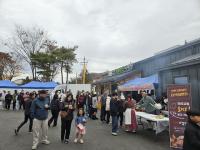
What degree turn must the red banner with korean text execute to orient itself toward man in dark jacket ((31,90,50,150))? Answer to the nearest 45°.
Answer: approximately 90° to its right

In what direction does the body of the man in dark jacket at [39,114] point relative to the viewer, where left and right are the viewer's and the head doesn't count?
facing the viewer and to the right of the viewer

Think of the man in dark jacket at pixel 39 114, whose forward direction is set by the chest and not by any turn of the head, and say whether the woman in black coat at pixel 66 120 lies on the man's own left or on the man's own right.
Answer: on the man's own left

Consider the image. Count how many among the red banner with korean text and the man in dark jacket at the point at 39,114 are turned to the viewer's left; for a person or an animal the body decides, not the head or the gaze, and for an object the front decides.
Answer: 0

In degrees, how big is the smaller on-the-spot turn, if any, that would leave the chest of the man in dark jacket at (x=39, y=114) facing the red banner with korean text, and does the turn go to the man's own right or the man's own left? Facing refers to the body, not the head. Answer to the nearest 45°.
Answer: approximately 45° to the man's own left

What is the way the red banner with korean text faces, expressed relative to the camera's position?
facing the viewer

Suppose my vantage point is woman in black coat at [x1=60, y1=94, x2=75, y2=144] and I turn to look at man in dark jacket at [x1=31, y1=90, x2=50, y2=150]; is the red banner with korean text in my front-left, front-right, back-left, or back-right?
back-left

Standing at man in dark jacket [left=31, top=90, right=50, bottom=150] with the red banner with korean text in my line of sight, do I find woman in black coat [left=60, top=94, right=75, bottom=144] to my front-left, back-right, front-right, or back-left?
front-left

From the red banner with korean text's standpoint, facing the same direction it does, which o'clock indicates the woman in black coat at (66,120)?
The woman in black coat is roughly at 3 o'clock from the red banner with korean text.
